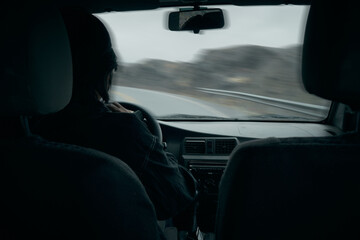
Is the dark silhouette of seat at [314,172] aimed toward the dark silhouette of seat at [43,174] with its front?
no

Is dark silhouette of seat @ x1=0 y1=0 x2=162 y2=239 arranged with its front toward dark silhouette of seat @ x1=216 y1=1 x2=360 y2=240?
no

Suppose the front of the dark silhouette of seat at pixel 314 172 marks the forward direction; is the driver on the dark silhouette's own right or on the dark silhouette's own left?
on the dark silhouette's own left

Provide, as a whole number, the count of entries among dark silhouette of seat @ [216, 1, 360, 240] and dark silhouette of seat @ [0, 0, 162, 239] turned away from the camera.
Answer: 2

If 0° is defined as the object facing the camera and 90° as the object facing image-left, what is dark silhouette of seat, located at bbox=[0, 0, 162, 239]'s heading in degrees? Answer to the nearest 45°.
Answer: approximately 180°

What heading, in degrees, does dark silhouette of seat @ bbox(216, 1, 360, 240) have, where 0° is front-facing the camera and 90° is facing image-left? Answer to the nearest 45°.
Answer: approximately 180°
